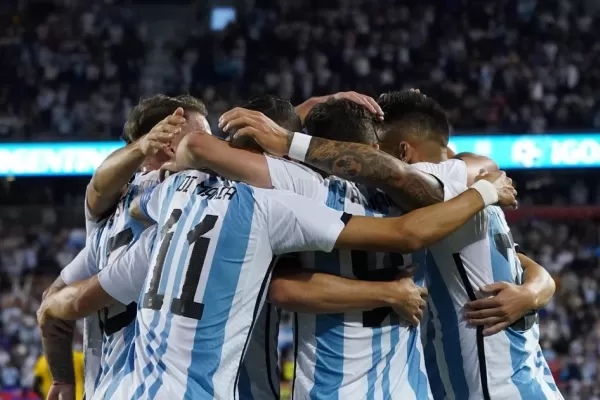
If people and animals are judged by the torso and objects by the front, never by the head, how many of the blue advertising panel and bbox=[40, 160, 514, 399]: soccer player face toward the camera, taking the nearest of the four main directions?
1

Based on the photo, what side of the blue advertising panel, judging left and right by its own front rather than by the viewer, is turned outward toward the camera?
front

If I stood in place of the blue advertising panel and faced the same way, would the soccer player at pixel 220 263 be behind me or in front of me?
in front

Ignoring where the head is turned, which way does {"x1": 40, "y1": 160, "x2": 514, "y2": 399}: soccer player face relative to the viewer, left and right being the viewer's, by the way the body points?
facing away from the viewer and to the right of the viewer

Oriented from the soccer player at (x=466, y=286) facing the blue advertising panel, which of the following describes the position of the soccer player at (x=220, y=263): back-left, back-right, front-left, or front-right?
back-left

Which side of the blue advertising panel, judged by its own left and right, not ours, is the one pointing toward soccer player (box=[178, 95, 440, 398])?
front

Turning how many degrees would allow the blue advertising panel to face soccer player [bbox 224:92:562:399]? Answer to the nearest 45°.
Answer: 0° — it already faces them

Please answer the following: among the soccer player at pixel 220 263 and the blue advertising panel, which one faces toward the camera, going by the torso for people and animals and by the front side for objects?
the blue advertising panel

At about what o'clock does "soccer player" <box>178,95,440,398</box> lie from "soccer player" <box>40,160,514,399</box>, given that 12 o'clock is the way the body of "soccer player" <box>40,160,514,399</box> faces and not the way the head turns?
"soccer player" <box>178,95,440,398</box> is roughly at 1 o'clock from "soccer player" <box>40,160,514,399</box>.

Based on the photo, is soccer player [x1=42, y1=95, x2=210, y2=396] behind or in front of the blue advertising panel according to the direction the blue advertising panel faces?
in front

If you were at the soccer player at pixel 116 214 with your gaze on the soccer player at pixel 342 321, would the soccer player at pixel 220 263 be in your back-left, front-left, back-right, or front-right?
front-right

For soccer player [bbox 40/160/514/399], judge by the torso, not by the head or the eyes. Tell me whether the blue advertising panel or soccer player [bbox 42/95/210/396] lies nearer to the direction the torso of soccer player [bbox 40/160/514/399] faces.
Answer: the blue advertising panel

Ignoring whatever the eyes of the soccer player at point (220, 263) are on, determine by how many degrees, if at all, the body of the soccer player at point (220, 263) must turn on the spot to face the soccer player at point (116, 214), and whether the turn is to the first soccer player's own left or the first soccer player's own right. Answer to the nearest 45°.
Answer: approximately 90° to the first soccer player's own left
